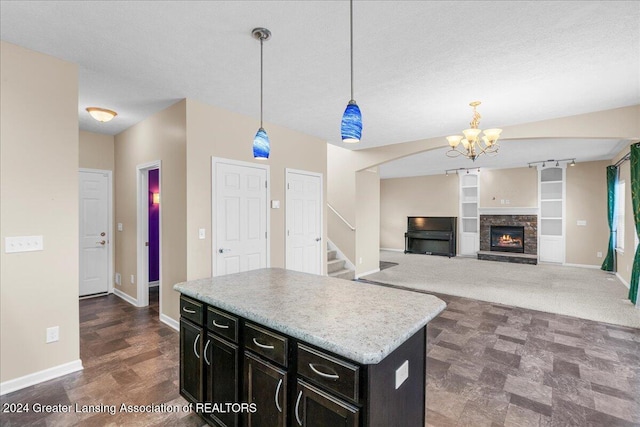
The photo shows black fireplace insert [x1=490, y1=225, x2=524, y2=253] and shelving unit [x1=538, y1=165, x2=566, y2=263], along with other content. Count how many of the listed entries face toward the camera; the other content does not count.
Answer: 2

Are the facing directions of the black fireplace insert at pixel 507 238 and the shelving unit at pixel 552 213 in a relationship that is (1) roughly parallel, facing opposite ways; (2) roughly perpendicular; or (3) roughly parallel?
roughly parallel

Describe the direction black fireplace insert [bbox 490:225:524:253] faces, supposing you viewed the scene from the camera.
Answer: facing the viewer

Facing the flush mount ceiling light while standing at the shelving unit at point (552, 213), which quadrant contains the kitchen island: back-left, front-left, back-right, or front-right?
front-left

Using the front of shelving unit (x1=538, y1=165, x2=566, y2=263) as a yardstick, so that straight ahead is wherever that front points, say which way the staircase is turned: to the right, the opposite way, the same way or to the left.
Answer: to the left

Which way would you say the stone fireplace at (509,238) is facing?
toward the camera

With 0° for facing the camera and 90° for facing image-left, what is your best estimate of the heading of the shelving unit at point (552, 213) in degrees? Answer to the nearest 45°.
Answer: approximately 0°

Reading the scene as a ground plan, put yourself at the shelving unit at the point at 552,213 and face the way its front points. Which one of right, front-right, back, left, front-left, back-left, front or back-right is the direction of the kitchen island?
front

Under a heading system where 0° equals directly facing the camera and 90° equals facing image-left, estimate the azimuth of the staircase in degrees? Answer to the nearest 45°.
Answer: approximately 315°

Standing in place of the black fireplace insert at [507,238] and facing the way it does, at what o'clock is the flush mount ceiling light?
The flush mount ceiling light is roughly at 1 o'clock from the black fireplace insert.

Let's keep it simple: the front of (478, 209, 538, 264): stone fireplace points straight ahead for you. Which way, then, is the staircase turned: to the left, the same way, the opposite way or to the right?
to the left

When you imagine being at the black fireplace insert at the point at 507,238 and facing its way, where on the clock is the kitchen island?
The kitchen island is roughly at 12 o'clock from the black fireplace insert.

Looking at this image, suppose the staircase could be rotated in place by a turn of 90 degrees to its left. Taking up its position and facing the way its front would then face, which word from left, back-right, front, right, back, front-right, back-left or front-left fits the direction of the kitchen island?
back-right

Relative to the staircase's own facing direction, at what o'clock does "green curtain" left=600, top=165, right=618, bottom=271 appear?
The green curtain is roughly at 10 o'clock from the staircase.

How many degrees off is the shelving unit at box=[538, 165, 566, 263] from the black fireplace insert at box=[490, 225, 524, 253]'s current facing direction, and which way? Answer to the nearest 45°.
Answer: approximately 90° to its left

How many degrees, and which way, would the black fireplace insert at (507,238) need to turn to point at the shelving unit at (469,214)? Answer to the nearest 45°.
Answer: approximately 90° to its right

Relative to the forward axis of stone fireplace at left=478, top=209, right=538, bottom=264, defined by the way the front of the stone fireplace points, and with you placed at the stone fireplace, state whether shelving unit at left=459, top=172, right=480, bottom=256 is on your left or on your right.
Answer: on your right
